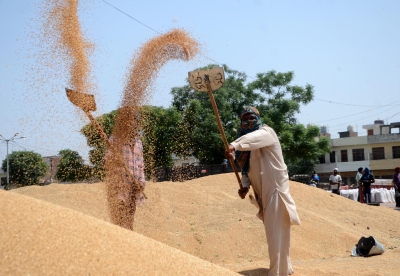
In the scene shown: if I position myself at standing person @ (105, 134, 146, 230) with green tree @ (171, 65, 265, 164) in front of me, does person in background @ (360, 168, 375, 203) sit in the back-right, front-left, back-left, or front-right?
front-right

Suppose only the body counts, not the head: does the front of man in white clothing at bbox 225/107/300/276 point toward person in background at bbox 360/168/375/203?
no

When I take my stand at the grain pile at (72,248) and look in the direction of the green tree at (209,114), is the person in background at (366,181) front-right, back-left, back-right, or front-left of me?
front-right

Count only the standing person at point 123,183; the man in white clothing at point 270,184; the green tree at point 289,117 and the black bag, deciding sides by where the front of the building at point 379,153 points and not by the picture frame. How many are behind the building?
0

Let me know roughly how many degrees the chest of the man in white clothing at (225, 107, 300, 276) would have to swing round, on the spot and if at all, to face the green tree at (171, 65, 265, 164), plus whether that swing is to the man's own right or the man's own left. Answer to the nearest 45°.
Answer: approximately 135° to the man's own right

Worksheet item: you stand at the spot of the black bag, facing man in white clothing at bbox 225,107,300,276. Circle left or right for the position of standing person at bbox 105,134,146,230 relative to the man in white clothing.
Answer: right

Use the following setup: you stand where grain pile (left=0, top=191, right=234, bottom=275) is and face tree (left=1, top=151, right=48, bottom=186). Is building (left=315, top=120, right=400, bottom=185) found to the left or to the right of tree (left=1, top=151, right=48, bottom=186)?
right

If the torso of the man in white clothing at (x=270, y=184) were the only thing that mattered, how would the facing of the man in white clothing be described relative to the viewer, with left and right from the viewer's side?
facing the viewer and to the left of the viewer

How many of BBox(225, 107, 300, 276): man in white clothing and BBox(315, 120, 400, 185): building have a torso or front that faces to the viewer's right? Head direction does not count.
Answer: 0

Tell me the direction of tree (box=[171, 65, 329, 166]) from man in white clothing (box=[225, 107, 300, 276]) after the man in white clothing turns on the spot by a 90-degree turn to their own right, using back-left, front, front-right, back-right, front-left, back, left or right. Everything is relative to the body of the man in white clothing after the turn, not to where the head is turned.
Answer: front-right

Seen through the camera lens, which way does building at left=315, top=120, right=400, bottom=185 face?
facing the viewer

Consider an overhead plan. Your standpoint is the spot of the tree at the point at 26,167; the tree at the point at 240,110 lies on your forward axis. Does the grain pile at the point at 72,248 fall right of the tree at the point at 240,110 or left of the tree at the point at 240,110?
right

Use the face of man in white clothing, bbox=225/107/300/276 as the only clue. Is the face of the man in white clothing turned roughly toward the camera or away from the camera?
toward the camera

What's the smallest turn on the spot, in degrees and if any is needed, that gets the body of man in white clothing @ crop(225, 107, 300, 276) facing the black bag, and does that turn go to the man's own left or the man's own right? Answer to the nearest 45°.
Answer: approximately 180°

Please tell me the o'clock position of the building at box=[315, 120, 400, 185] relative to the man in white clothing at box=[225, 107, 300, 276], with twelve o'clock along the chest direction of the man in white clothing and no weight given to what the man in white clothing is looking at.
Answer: The building is roughly at 5 o'clock from the man in white clothing.
